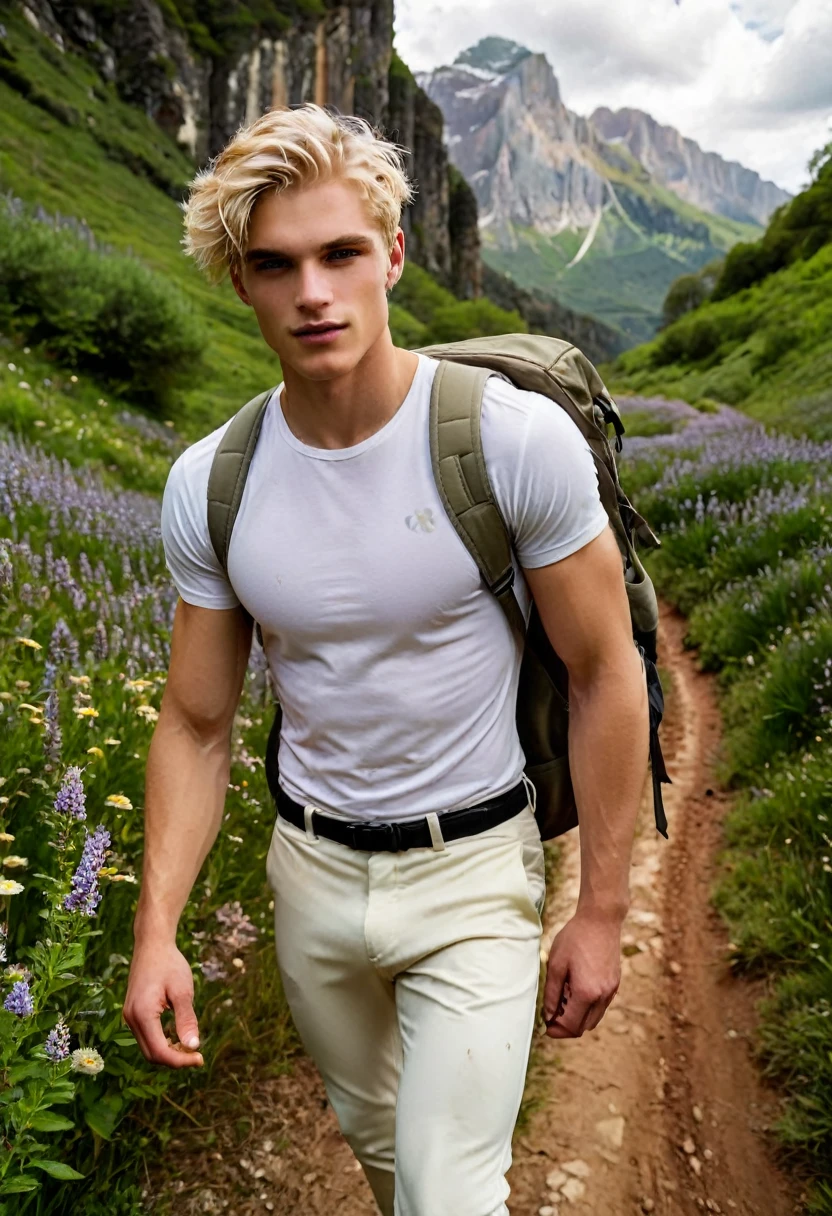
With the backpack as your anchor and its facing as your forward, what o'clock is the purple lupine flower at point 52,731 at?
The purple lupine flower is roughly at 8 o'clock from the backpack.

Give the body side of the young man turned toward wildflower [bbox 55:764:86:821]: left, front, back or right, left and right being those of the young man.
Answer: right

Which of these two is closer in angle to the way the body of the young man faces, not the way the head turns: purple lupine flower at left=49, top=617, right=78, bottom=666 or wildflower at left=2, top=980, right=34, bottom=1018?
the wildflower

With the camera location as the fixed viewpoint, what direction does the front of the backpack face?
facing away from the viewer and to the right of the viewer

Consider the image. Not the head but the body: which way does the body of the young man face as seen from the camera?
toward the camera

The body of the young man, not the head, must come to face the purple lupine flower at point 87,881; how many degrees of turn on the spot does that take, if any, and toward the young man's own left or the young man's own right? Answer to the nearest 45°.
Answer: approximately 45° to the young man's own right
